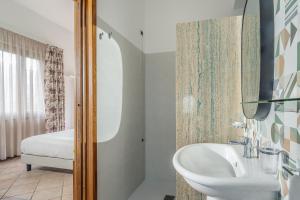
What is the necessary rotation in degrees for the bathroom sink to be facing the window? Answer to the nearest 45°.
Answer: approximately 45° to its right

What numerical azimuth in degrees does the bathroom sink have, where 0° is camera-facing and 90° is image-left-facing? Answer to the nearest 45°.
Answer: approximately 90°

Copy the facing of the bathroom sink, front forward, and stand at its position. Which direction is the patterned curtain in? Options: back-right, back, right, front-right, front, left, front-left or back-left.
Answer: front-right

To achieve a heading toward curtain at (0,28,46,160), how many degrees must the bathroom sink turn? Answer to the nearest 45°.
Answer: approximately 45° to its right

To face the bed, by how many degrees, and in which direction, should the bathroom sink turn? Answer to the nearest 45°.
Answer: approximately 45° to its right
